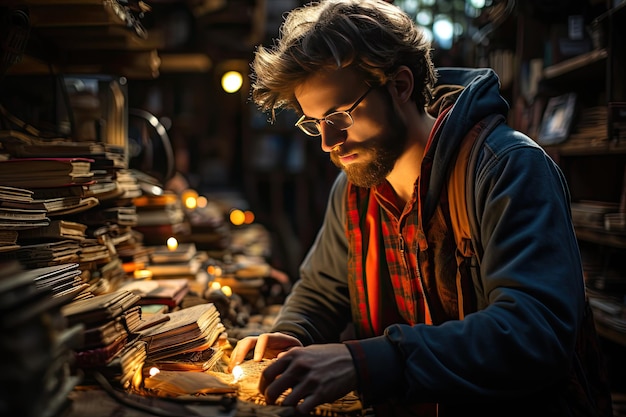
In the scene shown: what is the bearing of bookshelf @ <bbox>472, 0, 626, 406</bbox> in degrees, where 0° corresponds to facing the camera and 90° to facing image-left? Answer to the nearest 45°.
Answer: approximately 45°

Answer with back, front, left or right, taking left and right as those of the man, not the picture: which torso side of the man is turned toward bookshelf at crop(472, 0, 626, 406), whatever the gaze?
back

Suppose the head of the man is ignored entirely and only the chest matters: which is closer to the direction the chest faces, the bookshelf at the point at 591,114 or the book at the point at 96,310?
the book

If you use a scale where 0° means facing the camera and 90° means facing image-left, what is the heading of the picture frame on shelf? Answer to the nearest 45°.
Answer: approximately 45°

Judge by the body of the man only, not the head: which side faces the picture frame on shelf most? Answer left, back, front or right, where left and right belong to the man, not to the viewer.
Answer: back

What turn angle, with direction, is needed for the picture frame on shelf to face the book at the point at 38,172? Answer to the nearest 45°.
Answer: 0° — it already faces it

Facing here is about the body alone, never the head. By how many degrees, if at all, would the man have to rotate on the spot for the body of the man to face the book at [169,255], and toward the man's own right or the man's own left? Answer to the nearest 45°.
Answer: approximately 90° to the man's own right
